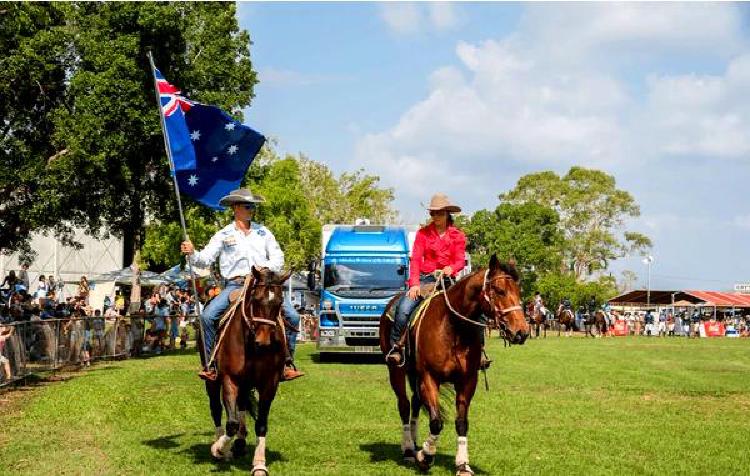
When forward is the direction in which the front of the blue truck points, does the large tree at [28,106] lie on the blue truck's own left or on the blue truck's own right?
on the blue truck's own right

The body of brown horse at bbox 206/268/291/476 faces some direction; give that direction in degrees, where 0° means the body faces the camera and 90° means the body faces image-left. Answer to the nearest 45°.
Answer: approximately 0°

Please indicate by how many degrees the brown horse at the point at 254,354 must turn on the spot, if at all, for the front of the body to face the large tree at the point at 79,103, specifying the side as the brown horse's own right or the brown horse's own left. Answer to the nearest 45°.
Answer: approximately 180°

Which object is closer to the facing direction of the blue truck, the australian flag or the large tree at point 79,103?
the australian flag

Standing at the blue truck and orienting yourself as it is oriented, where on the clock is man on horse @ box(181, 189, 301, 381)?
The man on horse is roughly at 12 o'clock from the blue truck.

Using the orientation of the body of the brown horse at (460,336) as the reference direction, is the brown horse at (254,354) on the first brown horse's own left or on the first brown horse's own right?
on the first brown horse's own right

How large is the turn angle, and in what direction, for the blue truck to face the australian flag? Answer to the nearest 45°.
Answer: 0° — it already faces it

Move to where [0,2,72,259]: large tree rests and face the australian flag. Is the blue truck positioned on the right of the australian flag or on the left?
left

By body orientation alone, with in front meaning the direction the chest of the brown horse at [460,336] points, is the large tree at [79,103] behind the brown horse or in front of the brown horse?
behind

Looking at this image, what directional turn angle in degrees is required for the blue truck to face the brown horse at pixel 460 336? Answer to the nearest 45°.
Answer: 0° — it already faces it

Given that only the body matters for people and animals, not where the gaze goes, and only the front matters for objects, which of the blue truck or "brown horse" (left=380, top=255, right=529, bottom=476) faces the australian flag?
the blue truck

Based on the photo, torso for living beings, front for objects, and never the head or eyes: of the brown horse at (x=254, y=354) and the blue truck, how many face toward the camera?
2

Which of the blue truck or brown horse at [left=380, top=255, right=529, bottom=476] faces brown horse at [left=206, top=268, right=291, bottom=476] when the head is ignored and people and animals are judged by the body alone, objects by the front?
the blue truck
